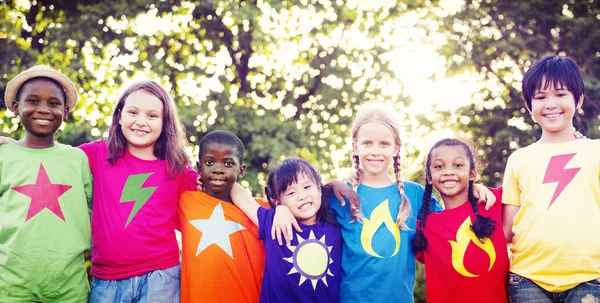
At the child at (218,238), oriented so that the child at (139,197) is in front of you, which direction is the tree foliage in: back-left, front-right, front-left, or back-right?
back-right

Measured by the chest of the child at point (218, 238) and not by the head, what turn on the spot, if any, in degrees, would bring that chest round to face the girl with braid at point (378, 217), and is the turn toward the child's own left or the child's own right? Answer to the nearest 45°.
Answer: approximately 90° to the child's own left

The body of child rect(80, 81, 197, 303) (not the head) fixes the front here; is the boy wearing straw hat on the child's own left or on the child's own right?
on the child's own right

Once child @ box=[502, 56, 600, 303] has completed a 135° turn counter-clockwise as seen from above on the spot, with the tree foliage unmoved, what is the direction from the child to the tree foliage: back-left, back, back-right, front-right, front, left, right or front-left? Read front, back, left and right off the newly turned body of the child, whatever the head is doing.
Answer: front-left

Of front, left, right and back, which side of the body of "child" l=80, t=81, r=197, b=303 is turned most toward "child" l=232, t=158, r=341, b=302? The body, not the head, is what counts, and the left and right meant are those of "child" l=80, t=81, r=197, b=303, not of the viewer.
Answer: left

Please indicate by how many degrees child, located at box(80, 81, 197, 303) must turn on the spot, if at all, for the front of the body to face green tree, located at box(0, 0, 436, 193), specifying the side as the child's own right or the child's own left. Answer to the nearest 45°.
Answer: approximately 180°
